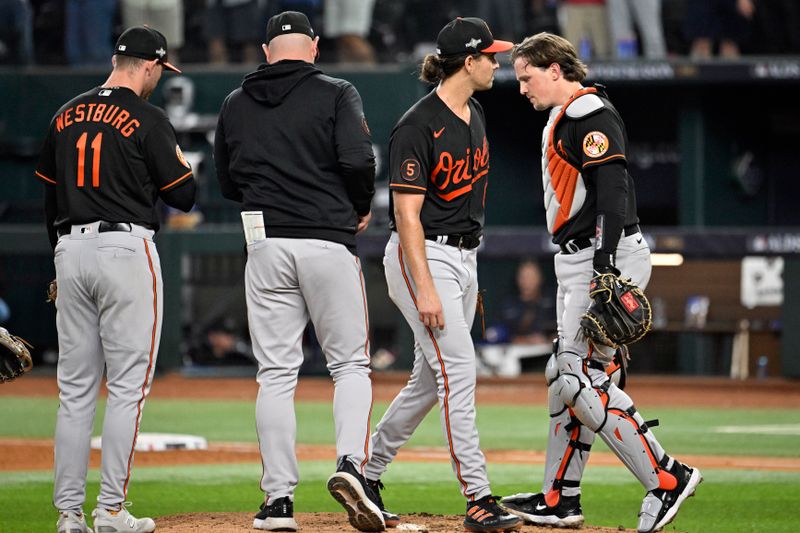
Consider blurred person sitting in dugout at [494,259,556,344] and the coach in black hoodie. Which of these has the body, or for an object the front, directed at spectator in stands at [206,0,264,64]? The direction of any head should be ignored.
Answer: the coach in black hoodie

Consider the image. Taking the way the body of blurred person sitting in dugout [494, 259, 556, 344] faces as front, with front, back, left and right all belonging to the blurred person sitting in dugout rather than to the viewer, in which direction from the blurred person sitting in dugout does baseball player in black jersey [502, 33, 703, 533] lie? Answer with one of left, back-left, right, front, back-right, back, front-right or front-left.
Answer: front

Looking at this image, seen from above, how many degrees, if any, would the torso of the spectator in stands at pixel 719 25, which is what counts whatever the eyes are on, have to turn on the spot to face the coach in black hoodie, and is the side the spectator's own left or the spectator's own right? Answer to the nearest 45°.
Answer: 0° — they already face them

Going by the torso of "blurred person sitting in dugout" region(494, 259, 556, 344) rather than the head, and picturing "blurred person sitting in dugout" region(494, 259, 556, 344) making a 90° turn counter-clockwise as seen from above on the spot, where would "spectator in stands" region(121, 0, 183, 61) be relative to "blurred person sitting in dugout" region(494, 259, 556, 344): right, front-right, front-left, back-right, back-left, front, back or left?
back

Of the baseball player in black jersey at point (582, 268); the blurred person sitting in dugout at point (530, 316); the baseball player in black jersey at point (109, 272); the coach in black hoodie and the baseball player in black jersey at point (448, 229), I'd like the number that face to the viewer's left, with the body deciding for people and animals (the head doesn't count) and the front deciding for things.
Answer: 1

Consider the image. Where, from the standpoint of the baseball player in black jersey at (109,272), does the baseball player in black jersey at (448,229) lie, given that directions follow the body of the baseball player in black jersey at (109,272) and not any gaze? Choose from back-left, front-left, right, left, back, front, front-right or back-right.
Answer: front-right

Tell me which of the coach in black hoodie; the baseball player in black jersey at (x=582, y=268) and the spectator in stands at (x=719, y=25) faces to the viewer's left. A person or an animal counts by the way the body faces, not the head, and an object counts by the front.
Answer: the baseball player in black jersey

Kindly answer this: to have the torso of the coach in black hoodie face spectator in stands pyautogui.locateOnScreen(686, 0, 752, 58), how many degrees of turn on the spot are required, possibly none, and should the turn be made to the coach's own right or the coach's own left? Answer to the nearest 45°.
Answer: approximately 45° to the coach's own right

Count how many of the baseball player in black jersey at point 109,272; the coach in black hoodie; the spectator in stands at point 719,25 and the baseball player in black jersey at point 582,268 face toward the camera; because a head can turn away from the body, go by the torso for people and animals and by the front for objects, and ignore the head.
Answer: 1

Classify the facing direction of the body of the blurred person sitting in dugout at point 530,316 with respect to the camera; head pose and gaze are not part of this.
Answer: toward the camera

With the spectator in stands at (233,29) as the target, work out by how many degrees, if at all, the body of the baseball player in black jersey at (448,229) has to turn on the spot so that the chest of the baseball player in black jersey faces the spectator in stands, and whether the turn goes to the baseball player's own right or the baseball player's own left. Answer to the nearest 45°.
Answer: approximately 135° to the baseball player's own left

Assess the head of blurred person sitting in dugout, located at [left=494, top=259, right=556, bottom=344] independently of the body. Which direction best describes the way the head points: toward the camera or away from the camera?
toward the camera

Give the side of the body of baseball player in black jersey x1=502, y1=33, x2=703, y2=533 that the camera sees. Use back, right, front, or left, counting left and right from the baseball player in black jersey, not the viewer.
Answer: left

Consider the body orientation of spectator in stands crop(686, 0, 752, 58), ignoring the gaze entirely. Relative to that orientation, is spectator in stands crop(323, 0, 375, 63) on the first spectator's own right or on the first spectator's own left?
on the first spectator's own right

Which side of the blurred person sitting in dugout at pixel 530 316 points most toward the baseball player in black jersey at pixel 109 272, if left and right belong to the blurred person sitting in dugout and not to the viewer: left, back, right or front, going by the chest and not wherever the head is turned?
front

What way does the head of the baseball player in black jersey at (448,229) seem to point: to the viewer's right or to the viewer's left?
to the viewer's right

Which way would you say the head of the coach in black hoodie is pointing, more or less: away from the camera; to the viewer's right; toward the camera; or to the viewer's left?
away from the camera

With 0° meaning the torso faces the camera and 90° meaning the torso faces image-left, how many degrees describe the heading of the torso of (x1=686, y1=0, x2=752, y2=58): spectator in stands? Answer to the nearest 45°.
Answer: approximately 0°

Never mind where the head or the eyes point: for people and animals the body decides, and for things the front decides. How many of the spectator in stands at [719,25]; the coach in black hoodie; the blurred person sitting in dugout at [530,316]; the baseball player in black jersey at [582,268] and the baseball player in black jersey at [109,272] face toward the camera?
2

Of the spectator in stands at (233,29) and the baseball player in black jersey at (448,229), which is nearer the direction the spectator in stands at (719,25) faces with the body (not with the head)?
the baseball player in black jersey

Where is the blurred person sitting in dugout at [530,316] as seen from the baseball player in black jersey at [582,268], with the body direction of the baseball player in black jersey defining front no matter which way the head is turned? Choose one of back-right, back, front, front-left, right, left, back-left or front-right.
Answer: right

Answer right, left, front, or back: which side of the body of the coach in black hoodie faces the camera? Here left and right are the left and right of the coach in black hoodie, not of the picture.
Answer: back

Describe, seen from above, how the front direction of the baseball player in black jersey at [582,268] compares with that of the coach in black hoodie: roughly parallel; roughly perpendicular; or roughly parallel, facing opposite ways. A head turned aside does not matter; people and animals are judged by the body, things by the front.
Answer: roughly perpendicular

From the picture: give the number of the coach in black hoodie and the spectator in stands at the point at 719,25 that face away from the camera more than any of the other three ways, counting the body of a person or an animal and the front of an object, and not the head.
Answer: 1

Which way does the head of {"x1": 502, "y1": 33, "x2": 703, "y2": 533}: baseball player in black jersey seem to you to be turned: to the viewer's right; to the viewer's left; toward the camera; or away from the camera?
to the viewer's left
